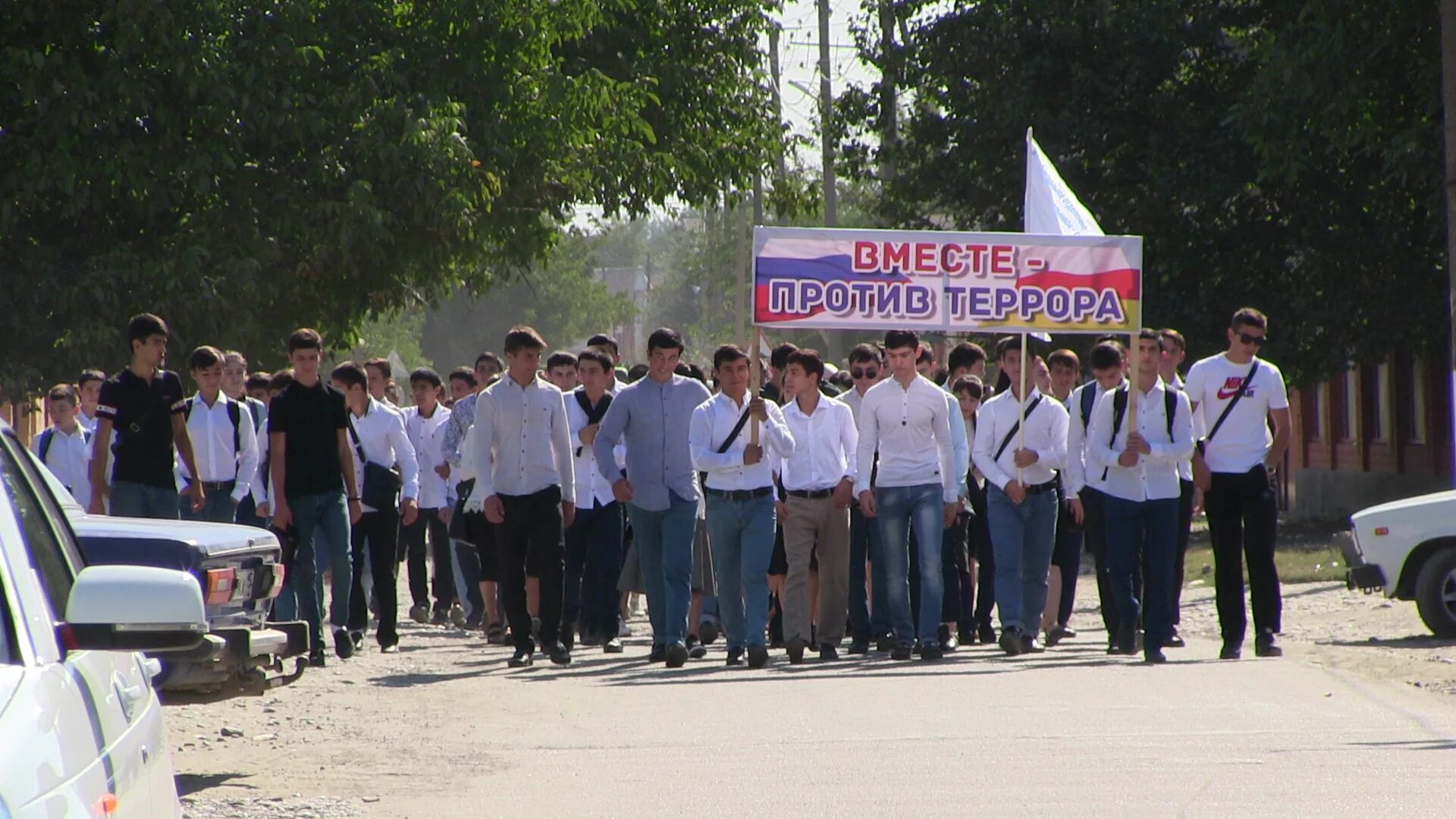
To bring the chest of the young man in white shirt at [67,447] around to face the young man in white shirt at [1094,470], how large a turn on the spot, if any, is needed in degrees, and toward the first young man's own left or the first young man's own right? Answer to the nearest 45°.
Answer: approximately 45° to the first young man's own left

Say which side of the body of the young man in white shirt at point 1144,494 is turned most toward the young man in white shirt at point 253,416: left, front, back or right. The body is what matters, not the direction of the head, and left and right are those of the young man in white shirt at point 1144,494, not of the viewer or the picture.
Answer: right

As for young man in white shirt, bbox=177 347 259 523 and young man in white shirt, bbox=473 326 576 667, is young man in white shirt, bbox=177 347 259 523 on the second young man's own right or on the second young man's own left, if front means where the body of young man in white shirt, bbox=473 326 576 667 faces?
on the second young man's own right

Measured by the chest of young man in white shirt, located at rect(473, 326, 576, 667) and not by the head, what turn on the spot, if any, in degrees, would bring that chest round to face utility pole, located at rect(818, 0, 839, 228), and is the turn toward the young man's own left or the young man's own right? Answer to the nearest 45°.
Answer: approximately 180°

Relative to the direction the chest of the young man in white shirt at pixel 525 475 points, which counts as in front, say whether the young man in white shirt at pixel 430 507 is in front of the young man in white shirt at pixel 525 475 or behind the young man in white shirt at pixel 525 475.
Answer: behind

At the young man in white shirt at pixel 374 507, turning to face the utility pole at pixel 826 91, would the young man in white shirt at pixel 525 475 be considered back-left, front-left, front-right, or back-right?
back-right

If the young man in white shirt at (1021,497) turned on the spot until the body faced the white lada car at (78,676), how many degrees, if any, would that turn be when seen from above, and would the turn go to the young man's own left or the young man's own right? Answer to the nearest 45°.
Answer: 0° — they already face it

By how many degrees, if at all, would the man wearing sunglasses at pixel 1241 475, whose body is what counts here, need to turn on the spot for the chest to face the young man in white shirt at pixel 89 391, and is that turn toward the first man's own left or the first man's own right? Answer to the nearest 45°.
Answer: approximately 90° to the first man's own right

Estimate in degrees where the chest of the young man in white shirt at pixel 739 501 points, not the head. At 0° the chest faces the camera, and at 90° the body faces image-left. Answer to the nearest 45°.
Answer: approximately 0°
